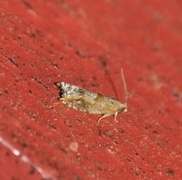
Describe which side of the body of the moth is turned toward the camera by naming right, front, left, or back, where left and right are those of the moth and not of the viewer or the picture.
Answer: right
